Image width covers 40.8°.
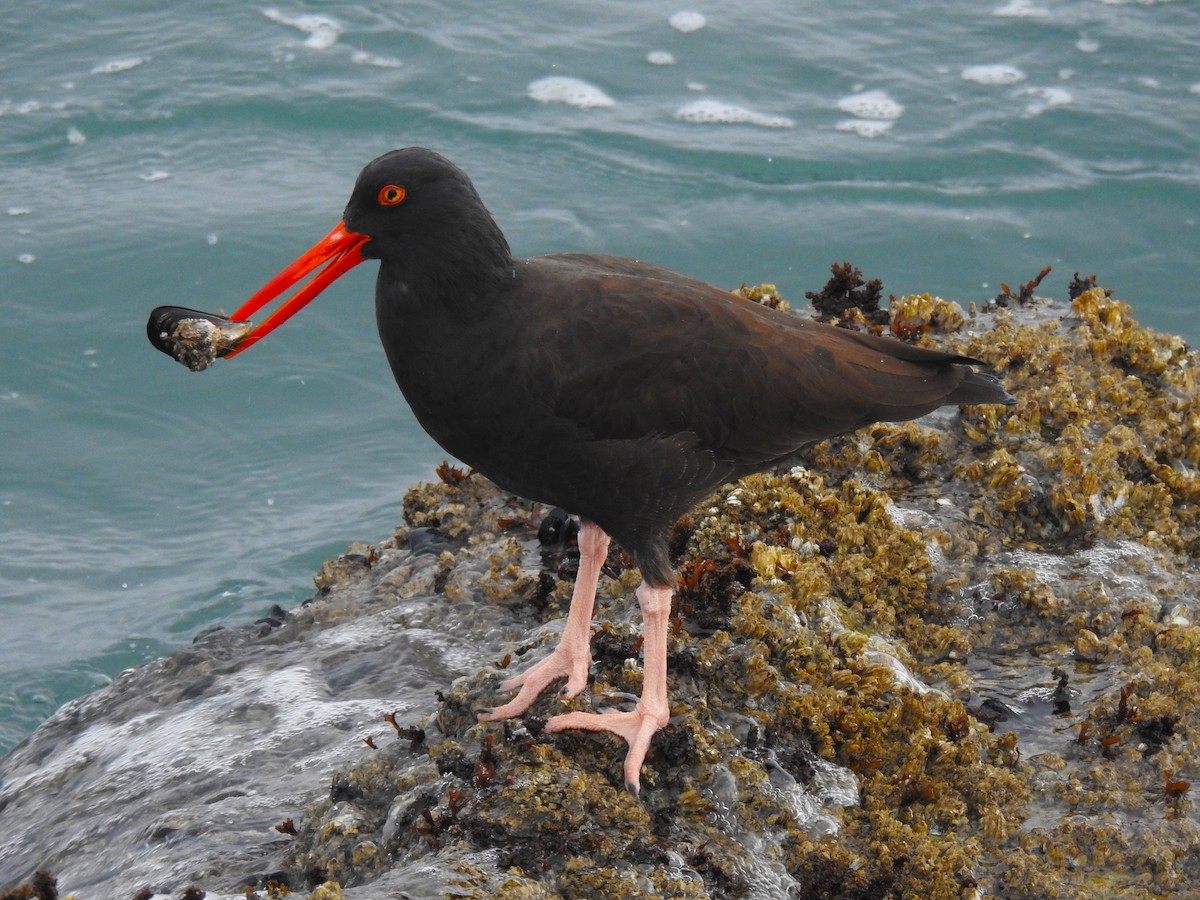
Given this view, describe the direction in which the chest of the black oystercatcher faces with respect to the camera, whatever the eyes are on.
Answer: to the viewer's left
